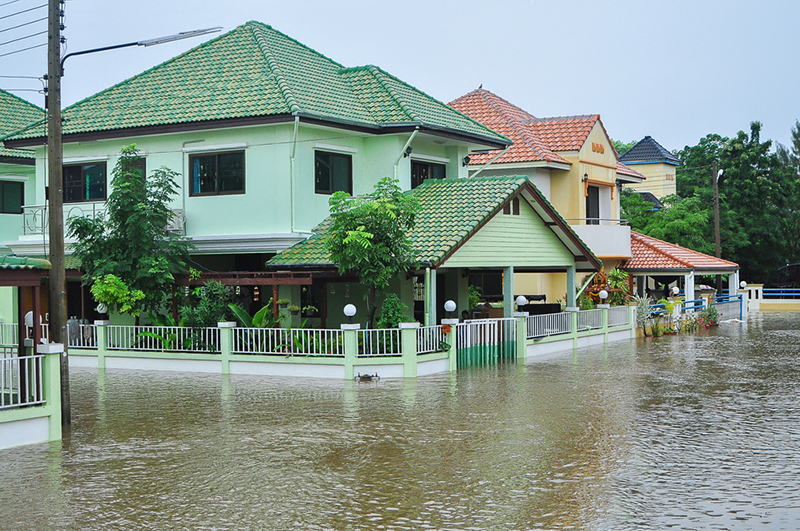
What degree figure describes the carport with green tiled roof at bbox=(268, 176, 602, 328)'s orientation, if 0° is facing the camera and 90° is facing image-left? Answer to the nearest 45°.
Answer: approximately 315°

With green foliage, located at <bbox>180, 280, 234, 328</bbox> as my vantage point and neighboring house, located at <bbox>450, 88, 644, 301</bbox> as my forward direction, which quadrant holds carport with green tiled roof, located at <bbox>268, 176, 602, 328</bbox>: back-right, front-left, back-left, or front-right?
front-right

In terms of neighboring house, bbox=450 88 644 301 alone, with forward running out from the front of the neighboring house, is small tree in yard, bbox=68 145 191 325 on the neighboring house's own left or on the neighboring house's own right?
on the neighboring house's own right

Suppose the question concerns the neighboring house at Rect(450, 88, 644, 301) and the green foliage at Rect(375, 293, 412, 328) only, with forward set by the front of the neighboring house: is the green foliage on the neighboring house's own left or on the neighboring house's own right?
on the neighboring house's own right

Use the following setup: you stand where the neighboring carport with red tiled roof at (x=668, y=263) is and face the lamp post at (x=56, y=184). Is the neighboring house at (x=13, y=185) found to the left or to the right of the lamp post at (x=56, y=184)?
right

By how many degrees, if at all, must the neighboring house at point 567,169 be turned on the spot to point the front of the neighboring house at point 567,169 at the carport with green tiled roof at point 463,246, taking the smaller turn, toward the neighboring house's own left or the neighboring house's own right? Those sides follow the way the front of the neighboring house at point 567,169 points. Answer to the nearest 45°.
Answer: approximately 45° to the neighboring house's own right

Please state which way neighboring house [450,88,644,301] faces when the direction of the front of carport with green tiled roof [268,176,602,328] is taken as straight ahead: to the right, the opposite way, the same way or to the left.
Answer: the same way

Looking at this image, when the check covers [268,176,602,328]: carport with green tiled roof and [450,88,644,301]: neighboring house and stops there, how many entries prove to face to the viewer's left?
0

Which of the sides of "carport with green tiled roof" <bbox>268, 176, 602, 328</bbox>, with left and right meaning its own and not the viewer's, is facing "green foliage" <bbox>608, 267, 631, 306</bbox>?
left
